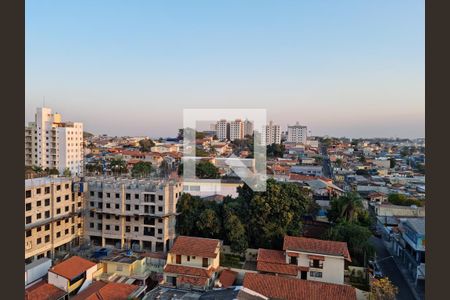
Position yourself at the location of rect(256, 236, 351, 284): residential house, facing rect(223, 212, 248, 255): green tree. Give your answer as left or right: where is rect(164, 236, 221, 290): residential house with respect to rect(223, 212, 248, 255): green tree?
left

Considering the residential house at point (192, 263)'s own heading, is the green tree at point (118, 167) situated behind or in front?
behind

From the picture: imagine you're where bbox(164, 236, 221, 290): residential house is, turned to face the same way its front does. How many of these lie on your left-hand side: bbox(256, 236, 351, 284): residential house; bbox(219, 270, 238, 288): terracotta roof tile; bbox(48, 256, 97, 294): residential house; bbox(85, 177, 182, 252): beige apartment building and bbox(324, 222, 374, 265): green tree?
3

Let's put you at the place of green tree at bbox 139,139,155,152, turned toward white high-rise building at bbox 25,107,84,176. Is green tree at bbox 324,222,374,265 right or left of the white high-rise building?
left

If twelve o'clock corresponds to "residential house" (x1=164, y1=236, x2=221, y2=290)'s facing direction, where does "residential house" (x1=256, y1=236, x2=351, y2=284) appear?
"residential house" (x1=256, y1=236, x2=351, y2=284) is roughly at 9 o'clock from "residential house" (x1=164, y1=236, x2=221, y2=290).

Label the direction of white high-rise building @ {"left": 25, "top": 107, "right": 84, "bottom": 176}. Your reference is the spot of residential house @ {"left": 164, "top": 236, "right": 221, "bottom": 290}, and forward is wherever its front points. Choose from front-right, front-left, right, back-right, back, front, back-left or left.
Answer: back-right

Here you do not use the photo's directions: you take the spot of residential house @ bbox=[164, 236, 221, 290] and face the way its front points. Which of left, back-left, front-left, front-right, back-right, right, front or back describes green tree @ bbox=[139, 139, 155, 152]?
back

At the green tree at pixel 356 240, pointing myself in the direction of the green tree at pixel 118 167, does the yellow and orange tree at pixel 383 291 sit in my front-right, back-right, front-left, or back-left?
back-left

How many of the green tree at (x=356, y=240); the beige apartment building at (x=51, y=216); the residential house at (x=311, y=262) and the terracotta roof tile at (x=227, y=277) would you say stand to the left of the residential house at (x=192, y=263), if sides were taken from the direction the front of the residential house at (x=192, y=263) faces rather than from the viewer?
3

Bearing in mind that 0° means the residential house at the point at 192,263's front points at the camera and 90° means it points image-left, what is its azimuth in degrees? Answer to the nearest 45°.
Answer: approximately 0°

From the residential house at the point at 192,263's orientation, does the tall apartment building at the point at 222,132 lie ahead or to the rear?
to the rear

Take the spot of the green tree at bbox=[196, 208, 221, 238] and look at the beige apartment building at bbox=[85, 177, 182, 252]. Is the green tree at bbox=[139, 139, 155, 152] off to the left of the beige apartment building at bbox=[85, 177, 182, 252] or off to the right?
right

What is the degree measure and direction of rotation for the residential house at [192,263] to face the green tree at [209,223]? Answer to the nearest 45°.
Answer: approximately 180°

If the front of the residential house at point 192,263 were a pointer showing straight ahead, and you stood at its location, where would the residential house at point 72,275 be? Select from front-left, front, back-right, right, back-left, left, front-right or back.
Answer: right

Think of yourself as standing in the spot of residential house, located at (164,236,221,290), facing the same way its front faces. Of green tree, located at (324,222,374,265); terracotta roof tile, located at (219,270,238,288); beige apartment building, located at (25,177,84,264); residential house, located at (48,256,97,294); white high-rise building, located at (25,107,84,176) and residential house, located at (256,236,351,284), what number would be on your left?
3

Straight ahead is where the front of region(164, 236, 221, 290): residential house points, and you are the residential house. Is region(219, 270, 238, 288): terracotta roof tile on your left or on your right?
on your left

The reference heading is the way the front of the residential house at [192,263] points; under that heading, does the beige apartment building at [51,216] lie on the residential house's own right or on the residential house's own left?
on the residential house's own right
